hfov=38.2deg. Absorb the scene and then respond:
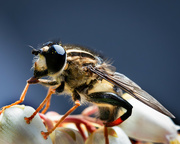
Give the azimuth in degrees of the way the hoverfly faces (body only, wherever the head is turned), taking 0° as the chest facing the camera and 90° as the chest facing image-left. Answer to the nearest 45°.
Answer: approximately 90°
